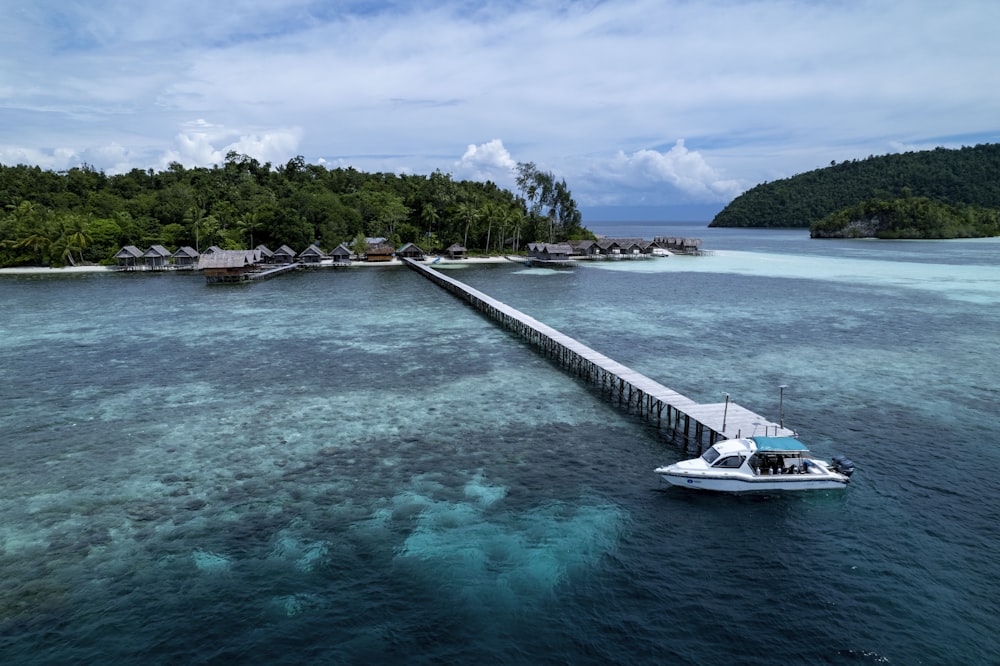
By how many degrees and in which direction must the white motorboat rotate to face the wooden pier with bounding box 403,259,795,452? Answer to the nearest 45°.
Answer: approximately 45° to its right

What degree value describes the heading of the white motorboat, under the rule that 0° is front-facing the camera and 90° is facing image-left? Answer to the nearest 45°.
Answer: approximately 90°
